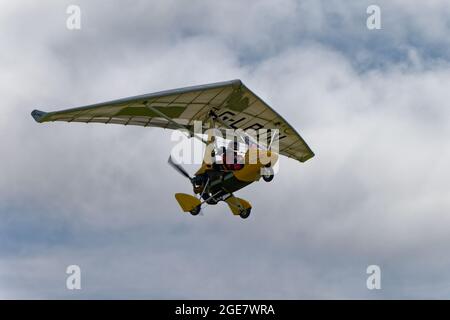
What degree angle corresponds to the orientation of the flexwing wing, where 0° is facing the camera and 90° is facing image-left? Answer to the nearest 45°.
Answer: approximately 315°
